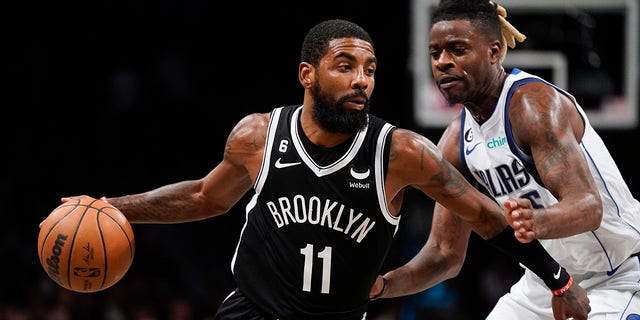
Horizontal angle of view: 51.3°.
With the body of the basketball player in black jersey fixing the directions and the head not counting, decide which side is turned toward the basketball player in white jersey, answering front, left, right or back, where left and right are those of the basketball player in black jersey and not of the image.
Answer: left

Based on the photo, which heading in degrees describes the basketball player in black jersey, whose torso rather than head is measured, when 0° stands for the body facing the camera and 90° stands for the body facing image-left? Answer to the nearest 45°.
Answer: approximately 0°
